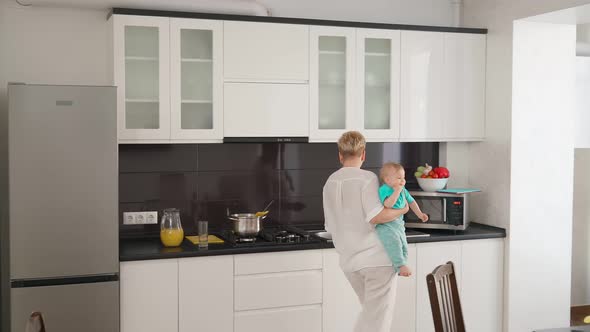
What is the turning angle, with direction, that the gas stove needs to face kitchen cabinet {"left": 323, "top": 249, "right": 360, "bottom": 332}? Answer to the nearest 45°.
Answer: approximately 90° to its left

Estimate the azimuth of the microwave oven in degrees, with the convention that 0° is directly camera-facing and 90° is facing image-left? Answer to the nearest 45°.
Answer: approximately 0°

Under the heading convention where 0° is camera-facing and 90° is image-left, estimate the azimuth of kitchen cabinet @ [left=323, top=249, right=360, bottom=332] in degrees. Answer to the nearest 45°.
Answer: approximately 0°

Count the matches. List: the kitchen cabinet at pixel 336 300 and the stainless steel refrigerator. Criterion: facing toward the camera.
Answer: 2

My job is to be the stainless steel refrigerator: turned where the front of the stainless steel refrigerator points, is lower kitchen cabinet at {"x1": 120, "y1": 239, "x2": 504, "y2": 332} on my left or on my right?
on my left

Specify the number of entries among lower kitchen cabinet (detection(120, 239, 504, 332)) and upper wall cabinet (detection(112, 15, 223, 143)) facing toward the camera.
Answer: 2
